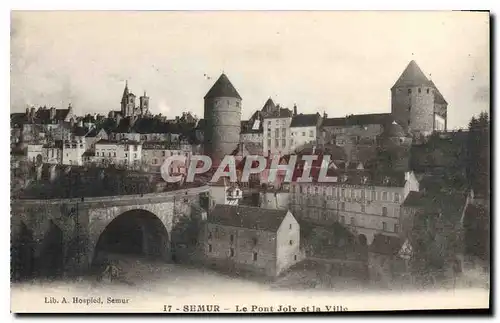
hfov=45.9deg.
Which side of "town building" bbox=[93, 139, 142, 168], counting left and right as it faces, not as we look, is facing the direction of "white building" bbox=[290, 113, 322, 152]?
left

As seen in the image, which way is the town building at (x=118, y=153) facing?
toward the camera

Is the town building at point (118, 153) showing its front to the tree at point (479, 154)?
no

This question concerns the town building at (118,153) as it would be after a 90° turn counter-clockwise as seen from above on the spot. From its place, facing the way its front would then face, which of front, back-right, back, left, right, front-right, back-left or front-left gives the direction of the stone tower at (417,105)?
front

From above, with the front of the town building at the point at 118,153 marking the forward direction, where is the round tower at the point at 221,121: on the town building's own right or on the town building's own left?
on the town building's own left

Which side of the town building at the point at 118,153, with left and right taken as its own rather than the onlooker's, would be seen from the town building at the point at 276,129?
left

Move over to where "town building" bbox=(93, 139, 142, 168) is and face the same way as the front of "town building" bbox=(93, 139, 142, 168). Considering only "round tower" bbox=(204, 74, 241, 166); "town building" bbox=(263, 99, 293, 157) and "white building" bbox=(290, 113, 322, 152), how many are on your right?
0
